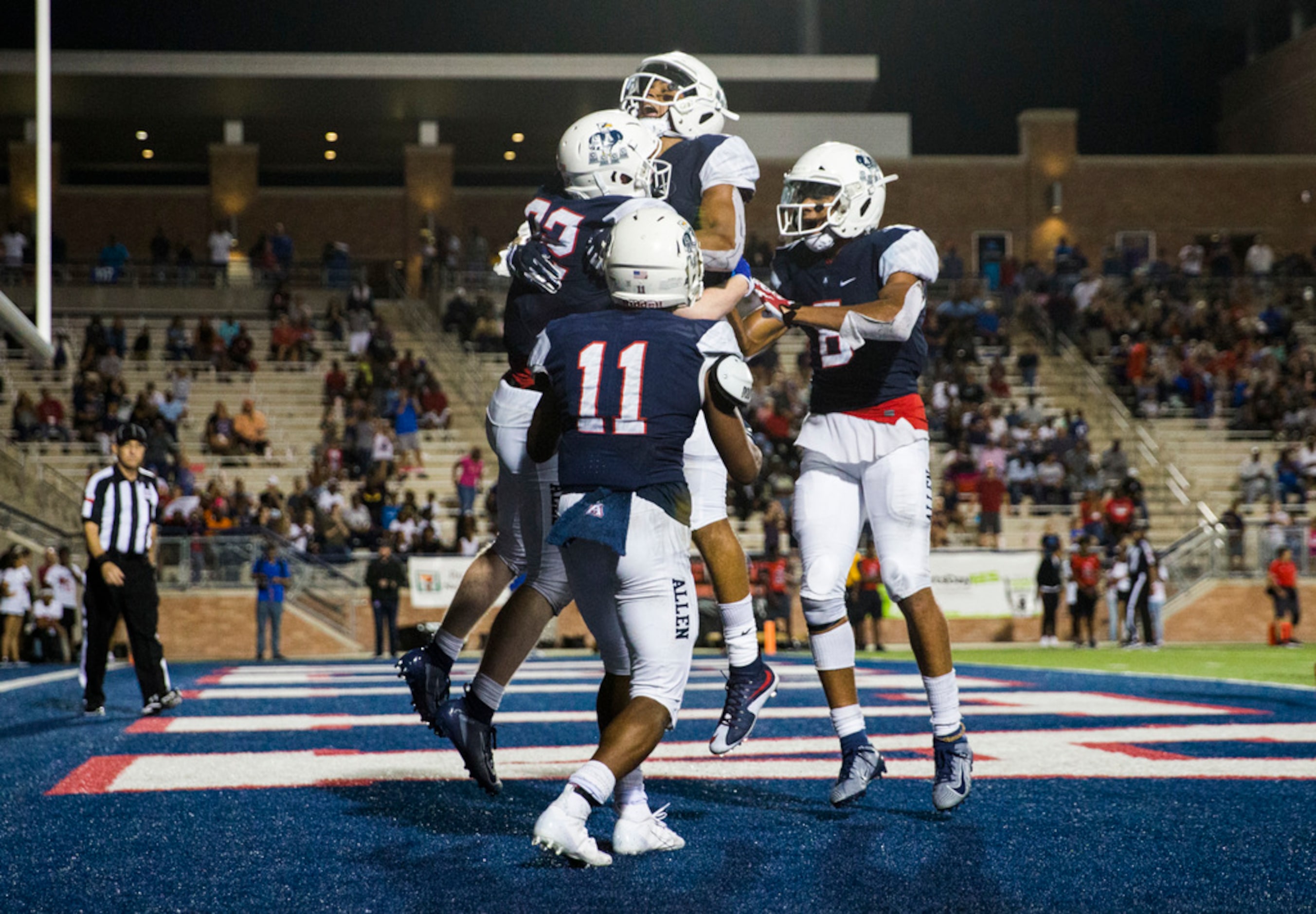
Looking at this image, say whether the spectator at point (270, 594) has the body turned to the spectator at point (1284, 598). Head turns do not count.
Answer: no

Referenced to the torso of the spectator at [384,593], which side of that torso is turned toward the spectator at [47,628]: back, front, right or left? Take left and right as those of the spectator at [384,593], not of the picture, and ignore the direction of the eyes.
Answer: right

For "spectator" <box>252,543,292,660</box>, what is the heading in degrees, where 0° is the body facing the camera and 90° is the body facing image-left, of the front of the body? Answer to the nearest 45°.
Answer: approximately 0°

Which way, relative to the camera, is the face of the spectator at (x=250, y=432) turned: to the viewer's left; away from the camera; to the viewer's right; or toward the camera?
toward the camera

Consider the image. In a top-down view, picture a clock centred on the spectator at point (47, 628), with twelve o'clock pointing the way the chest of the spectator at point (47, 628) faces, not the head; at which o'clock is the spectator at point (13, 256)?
the spectator at point (13, 256) is roughly at 6 o'clock from the spectator at point (47, 628).

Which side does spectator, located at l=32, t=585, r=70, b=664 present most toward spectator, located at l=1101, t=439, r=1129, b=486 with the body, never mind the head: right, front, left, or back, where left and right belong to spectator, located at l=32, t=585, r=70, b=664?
left

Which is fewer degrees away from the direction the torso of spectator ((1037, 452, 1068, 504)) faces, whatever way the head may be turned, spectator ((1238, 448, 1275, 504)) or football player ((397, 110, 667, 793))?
the football player

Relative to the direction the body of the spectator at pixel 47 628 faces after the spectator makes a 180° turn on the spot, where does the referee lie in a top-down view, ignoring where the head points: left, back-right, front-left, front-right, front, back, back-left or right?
back

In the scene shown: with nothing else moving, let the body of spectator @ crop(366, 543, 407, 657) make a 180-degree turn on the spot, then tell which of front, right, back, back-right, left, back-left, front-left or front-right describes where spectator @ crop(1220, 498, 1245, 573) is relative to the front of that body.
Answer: right

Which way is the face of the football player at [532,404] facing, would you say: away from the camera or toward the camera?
away from the camera

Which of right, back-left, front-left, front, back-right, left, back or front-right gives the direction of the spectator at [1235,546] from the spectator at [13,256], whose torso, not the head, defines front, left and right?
front-left

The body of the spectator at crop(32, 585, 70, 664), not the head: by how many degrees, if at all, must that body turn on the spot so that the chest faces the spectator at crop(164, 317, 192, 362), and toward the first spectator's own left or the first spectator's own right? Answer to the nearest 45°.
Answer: approximately 180°

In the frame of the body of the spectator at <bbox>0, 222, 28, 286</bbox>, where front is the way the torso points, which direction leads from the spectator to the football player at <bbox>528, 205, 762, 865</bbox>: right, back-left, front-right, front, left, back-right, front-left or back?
front

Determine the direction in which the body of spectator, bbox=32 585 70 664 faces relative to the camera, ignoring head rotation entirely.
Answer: toward the camera

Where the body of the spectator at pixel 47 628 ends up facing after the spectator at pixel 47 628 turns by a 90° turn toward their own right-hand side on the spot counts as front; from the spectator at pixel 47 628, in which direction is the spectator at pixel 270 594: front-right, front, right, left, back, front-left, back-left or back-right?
back

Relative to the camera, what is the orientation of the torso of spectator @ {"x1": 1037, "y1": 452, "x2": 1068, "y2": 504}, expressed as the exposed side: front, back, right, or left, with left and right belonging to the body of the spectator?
front

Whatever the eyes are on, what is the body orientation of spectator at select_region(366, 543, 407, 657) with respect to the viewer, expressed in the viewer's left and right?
facing the viewer

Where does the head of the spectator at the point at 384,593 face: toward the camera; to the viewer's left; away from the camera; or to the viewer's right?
toward the camera
